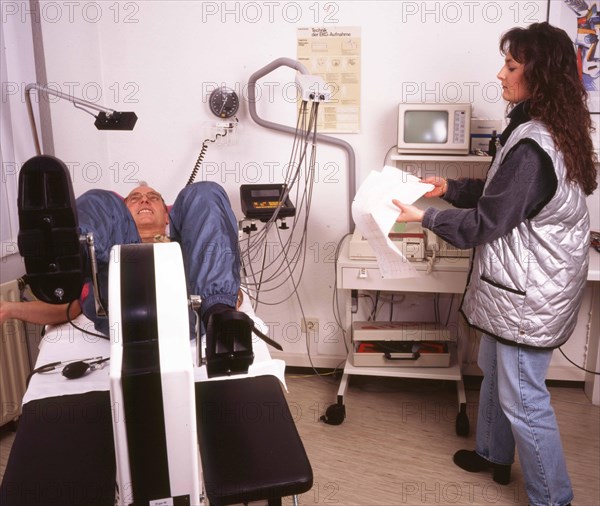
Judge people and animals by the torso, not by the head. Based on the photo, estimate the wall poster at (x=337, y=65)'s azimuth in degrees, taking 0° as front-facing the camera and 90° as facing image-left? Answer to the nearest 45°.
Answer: approximately 0°

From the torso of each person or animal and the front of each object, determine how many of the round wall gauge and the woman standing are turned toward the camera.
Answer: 1

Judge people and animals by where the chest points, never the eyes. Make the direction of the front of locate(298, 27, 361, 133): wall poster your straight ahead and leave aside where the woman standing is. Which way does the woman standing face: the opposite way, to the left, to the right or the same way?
to the right

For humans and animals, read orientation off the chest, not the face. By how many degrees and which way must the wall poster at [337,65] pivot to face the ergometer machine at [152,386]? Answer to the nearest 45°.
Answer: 0° — it already faces it

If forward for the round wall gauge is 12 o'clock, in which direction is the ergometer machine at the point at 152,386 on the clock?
The ergometer machine is roughly at 12 o'clock from the round wall gauge.

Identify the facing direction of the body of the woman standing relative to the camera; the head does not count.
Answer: to the viewer's left

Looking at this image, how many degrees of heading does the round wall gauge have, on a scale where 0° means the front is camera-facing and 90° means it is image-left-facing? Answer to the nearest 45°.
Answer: approximately 0°

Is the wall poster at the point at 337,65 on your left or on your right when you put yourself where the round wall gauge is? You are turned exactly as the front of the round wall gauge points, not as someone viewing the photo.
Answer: on your left

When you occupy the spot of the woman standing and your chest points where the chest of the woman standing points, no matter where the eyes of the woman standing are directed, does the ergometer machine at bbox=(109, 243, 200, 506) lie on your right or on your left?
on your left
